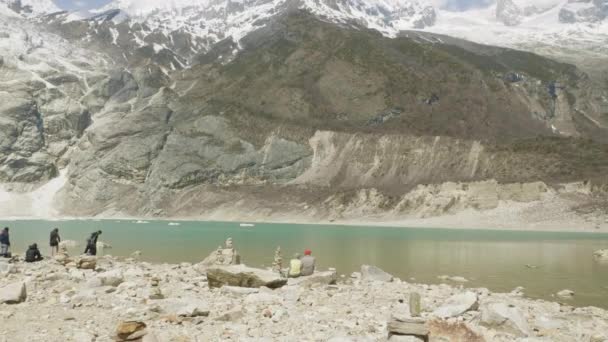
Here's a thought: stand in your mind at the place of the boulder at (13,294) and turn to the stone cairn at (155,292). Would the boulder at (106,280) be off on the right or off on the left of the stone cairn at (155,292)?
left

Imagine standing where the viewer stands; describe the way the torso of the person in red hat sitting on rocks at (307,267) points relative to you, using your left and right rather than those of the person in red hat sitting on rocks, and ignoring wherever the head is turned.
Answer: facing away from the viewer

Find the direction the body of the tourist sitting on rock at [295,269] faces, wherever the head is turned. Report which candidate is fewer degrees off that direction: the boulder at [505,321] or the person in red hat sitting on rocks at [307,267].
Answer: the person in red hat sitting on rocks

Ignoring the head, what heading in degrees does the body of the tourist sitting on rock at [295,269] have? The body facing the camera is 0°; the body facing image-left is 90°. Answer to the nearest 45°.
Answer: approximately 180°

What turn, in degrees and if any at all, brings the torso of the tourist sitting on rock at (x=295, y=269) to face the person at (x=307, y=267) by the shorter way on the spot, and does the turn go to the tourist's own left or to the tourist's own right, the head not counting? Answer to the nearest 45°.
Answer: approximately 90° to the tourist's own right

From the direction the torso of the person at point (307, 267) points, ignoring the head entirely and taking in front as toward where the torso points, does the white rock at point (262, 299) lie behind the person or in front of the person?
behind

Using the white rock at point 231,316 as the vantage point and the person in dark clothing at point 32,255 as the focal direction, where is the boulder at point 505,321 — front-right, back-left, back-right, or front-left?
back-right

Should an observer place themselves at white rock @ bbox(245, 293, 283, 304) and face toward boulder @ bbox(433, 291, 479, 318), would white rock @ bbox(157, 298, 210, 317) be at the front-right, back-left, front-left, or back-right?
back-right

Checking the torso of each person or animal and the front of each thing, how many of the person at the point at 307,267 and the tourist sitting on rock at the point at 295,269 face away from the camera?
2

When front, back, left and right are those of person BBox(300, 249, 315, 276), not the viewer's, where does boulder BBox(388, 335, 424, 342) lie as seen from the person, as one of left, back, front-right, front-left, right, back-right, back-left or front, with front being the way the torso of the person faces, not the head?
back

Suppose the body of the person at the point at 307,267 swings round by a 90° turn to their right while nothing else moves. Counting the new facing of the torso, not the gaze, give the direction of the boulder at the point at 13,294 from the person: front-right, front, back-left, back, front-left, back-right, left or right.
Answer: back-right

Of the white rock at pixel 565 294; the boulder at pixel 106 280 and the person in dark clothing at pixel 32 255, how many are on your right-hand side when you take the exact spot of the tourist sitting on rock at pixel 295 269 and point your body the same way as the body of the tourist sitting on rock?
1

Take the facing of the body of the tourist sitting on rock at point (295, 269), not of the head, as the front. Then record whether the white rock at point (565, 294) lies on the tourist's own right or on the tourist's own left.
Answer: on the tourist's own right

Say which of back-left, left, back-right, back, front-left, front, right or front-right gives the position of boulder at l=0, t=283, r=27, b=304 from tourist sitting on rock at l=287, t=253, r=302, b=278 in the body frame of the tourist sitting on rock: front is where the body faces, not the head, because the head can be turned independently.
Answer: back-left

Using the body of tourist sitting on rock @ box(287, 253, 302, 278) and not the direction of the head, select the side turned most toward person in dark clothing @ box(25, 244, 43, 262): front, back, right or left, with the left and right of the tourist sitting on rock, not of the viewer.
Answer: left
